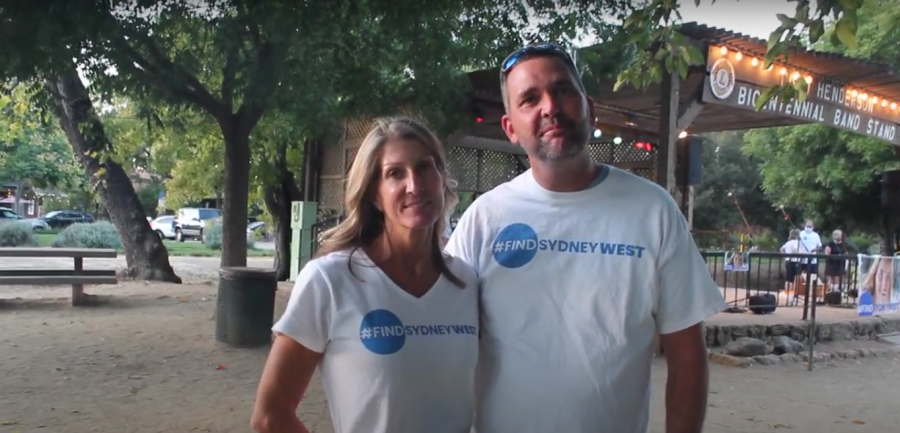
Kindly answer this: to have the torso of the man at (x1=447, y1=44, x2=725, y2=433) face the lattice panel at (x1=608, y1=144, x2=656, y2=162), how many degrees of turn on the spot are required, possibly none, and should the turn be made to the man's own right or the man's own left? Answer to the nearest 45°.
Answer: approximately 180°

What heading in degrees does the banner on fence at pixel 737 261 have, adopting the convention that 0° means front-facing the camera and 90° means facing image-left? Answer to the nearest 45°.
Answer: approximately 0°

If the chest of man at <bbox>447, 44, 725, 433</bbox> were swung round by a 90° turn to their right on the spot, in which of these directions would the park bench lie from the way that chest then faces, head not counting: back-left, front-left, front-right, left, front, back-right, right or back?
front-right

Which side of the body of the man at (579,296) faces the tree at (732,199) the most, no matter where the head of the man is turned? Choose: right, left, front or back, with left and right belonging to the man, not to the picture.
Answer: back

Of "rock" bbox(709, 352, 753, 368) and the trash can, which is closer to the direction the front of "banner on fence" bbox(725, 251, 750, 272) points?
the rock

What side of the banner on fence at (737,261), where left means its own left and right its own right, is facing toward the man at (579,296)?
front

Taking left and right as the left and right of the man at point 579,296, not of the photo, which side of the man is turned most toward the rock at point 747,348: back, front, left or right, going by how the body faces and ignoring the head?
back

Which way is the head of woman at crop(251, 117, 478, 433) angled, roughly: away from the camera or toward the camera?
toward the camera

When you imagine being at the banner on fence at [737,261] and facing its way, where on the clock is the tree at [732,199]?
The tree is roughly at 6 o'clock from the banner on fence.

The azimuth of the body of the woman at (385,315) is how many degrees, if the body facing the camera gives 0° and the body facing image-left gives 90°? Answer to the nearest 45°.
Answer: approximately 315°

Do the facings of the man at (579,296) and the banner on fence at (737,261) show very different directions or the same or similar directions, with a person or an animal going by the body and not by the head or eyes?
same or similar directions

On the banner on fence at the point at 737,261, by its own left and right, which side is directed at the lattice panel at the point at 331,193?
right

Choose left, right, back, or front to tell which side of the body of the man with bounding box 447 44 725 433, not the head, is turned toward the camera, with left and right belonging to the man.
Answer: front

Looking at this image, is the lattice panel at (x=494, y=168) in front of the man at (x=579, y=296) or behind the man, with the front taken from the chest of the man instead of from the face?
behind

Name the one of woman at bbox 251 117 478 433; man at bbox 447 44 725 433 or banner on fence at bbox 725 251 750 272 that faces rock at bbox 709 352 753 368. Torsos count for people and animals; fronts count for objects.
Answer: the banner on fence

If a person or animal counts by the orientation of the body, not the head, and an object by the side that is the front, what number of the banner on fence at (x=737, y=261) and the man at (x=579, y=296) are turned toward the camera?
2

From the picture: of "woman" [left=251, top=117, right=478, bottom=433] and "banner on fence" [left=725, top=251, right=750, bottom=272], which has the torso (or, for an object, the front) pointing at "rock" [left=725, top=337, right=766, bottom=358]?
the banner on fence
